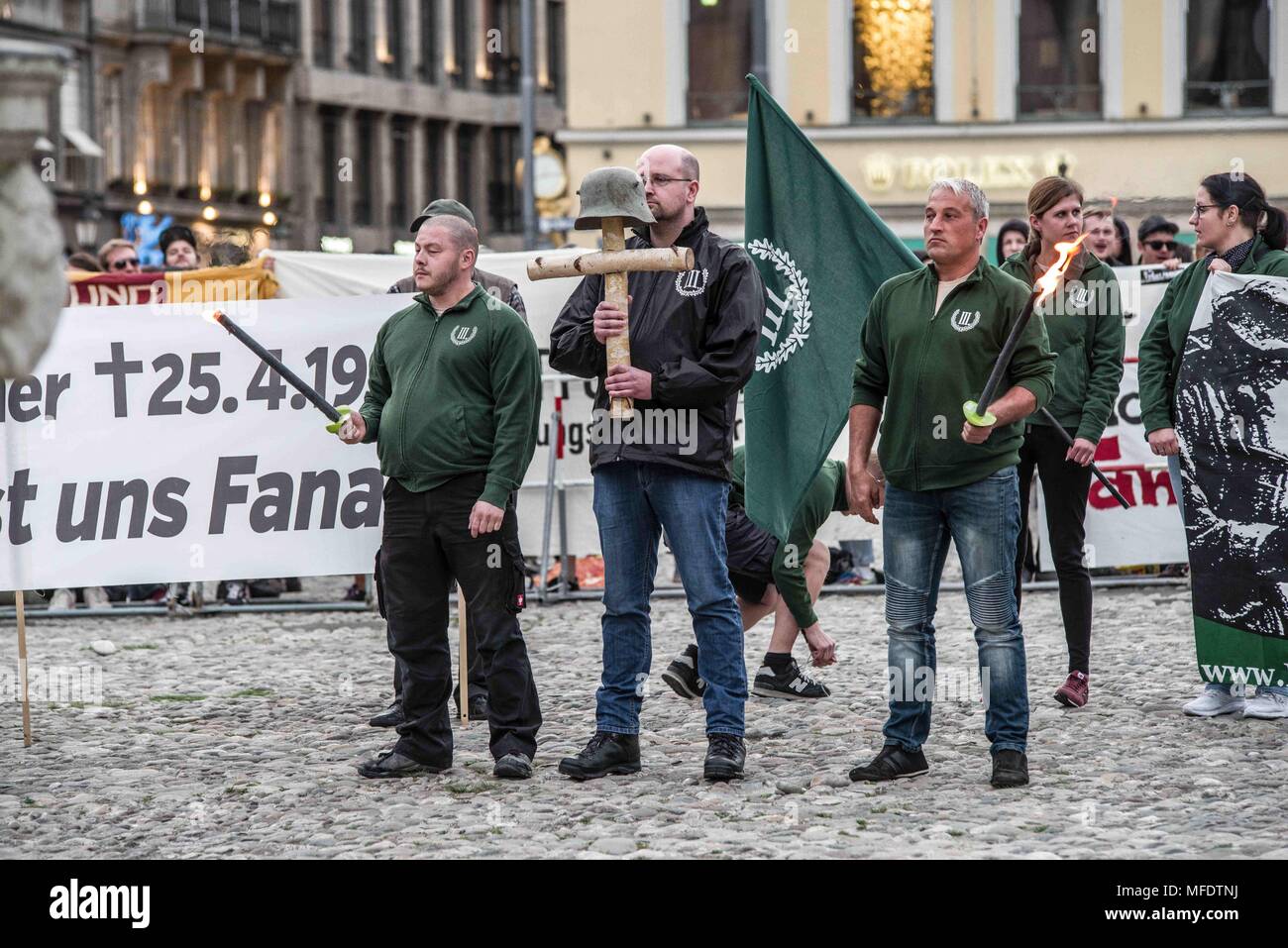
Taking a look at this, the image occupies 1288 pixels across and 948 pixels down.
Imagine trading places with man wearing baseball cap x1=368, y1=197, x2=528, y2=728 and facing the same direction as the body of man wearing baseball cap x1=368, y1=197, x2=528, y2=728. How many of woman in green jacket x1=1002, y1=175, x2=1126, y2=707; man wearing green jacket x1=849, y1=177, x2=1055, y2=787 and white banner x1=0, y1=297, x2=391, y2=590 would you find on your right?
1

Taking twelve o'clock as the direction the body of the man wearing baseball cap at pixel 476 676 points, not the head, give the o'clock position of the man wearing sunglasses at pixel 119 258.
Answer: The man wearing sunglasses is roughly at 4 o'clock from the man wearing baseball cap.

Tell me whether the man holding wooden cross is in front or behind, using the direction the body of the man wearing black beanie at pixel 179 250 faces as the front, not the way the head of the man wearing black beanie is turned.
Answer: in front

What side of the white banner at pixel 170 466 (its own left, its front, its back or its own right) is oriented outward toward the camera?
front

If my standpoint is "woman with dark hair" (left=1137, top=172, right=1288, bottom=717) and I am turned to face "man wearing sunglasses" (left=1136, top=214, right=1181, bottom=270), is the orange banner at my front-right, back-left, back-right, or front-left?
front-left

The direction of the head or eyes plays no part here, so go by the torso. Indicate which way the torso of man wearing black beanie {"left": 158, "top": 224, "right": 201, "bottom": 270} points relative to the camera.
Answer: toward the camera

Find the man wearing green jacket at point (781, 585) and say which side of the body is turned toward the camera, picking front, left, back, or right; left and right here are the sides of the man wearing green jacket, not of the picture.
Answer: right

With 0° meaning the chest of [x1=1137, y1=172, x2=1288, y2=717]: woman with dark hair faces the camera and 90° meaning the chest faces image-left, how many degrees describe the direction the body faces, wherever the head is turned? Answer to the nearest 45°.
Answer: approximately 45°

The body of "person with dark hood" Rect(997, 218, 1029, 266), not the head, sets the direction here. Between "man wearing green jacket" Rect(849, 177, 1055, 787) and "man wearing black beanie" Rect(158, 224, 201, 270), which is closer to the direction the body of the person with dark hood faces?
the man wearing green jacket

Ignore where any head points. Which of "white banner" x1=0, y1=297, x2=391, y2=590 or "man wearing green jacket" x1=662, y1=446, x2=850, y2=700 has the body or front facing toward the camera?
the white banner

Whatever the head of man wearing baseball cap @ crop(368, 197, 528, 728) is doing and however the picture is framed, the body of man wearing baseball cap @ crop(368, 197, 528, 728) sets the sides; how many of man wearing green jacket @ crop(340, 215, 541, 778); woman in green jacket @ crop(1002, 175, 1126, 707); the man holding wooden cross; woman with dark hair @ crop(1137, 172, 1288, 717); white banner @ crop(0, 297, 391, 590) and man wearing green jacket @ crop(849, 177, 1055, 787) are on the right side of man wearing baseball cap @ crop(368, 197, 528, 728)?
1

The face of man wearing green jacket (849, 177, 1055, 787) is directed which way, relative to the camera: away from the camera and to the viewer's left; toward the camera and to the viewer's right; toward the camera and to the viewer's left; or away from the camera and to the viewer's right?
toward the camera and to the viewer's left

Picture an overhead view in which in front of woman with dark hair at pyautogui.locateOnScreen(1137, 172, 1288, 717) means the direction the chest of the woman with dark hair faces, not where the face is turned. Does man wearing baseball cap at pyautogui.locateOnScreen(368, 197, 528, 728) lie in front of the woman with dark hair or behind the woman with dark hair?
in front

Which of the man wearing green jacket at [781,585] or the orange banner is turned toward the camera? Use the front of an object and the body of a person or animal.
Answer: the orange banner

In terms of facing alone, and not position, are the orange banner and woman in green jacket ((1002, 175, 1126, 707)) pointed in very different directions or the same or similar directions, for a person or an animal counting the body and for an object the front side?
same or similar directions

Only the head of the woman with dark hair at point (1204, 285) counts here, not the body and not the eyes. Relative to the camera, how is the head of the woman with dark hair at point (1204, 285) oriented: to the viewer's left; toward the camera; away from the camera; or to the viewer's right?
to the viewer's left

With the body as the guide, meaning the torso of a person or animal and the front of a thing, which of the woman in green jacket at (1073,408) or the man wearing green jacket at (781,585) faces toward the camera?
the woman in green jacket

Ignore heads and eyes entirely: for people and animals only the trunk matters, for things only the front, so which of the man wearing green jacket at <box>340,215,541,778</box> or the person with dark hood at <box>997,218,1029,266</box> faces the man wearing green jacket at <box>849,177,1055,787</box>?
the person with dark hood

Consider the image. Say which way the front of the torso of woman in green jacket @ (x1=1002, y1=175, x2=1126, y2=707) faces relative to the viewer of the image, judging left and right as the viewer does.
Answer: facing the viewer

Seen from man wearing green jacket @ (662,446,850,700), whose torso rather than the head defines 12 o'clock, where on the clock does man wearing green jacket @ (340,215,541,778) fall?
man wearing green jacket @ (340,215,541,778) is roughly at 4 o'clock from man wearing green jacket @ (662,446,850,700).

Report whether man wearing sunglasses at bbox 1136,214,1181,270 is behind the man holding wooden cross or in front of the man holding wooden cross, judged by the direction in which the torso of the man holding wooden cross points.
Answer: behind

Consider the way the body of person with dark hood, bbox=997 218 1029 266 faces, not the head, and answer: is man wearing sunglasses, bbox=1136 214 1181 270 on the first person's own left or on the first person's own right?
on the first person's own left
